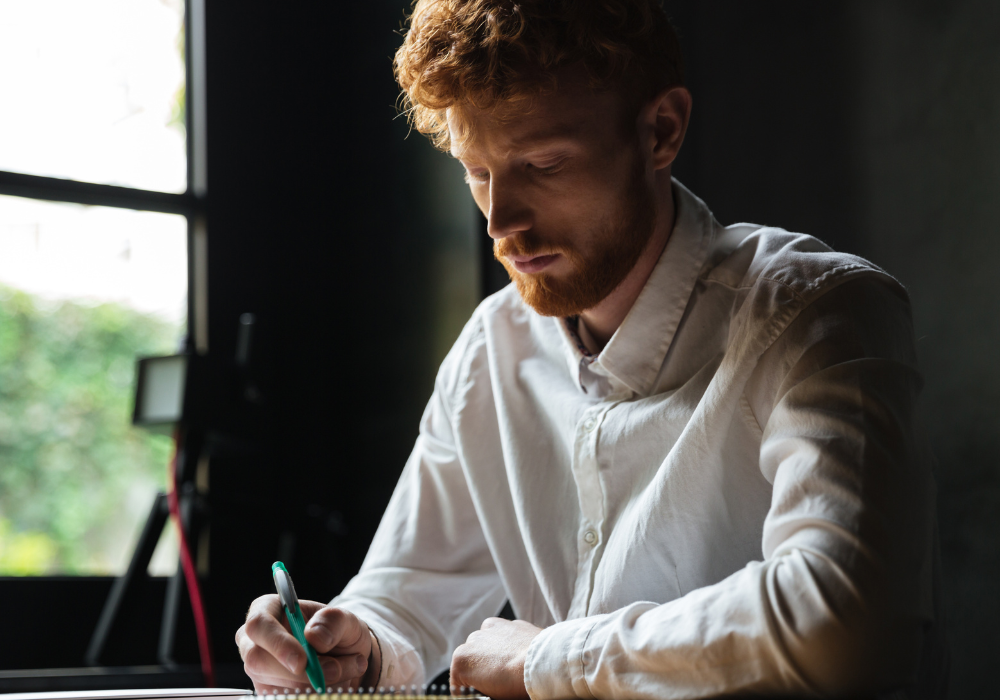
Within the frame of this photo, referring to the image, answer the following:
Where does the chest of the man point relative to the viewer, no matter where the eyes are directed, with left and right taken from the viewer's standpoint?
facing the viewer and to the left of the viewer

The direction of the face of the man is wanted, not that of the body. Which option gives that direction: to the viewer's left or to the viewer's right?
to the viewer's left

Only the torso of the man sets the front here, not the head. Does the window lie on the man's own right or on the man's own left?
on the man's own right
